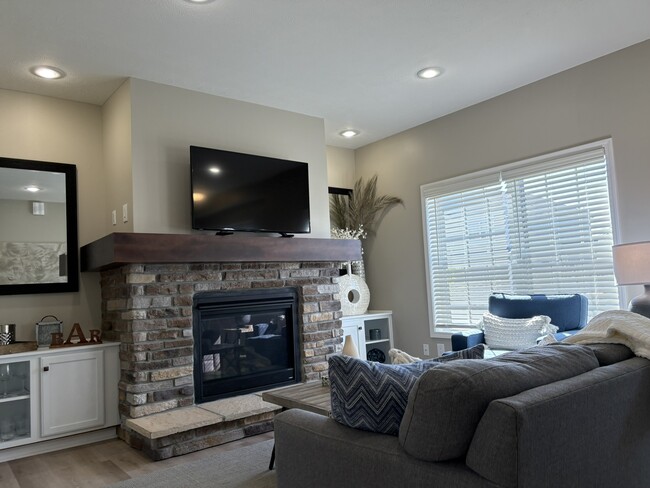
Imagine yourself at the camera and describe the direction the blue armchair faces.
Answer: facing the viewer and to the left of the viewer

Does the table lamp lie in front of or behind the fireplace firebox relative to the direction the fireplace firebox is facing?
in front

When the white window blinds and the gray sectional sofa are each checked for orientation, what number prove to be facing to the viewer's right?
0

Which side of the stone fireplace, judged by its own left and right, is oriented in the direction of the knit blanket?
front

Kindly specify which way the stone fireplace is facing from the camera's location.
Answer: facing the viewer and to the right of the viewer

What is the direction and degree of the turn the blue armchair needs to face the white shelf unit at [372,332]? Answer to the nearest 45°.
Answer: approximately 90° to its right

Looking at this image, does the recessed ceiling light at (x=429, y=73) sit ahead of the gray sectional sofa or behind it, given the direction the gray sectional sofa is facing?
ahead

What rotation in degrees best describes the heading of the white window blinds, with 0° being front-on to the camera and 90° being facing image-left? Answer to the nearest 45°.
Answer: approximately 45°

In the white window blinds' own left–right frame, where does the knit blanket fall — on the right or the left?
on its left

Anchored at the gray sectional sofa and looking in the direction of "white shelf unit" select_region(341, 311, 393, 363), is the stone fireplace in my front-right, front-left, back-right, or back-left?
front-left

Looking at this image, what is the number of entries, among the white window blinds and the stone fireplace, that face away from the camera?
0

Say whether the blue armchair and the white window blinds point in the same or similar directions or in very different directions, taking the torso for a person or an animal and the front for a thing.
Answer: same or similar directions

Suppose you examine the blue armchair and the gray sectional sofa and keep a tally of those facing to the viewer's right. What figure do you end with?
0

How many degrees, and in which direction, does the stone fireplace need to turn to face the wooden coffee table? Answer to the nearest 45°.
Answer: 0° — it already faces it

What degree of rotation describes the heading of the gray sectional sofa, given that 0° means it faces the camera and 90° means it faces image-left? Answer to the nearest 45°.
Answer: approximately 135°
